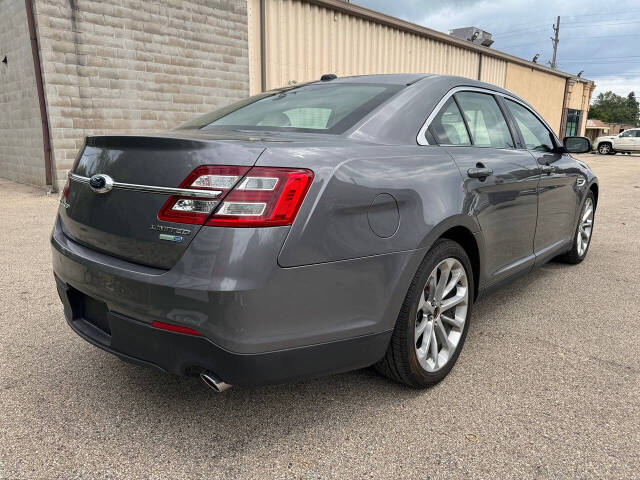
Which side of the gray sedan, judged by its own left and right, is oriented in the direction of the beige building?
left

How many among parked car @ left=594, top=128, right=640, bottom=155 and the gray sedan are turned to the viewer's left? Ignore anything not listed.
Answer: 1

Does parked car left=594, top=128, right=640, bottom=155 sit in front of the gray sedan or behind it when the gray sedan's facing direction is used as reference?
in front

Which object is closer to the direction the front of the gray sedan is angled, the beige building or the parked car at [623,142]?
the parked car

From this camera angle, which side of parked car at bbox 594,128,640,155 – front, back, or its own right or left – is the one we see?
left

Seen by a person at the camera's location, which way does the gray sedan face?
facing away from the viewer and to the right of the viewer

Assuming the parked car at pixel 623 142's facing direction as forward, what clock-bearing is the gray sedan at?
The gray sedan is roughly at 9 o'clock from the parked car.
